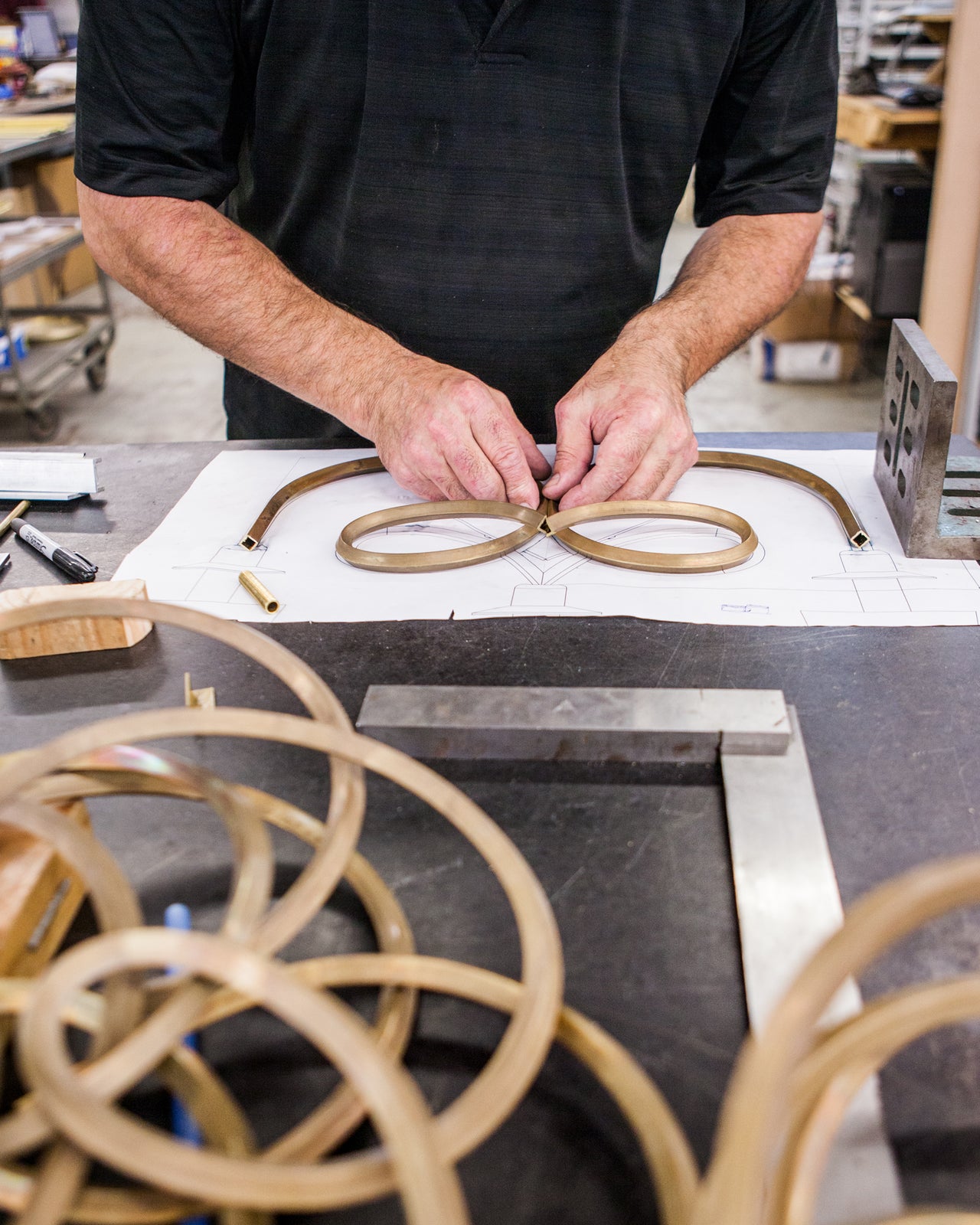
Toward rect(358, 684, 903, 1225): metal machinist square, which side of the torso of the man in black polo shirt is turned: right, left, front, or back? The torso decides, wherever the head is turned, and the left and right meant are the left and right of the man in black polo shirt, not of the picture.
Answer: front

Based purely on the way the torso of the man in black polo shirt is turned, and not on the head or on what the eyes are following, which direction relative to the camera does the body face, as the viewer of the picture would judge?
toward the camera

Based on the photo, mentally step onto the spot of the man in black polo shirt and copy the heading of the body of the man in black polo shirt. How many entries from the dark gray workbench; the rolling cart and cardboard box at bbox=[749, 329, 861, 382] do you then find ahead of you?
1

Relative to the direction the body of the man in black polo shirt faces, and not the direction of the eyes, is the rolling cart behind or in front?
behind

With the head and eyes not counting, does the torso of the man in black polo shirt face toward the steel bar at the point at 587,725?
yes

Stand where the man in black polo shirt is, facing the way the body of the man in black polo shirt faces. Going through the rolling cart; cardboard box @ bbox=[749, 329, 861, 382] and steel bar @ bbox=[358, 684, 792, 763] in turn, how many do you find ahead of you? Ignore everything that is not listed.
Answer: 1

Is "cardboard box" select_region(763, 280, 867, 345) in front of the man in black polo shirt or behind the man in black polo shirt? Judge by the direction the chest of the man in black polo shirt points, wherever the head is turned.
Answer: behind

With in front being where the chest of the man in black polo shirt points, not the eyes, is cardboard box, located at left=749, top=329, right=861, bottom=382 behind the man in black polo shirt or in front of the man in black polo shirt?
behind

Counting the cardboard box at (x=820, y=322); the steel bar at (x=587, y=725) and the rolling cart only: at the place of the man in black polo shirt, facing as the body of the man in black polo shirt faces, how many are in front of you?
1

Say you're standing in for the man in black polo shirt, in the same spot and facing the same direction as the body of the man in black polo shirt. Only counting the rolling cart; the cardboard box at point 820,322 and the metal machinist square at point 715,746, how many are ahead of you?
1
